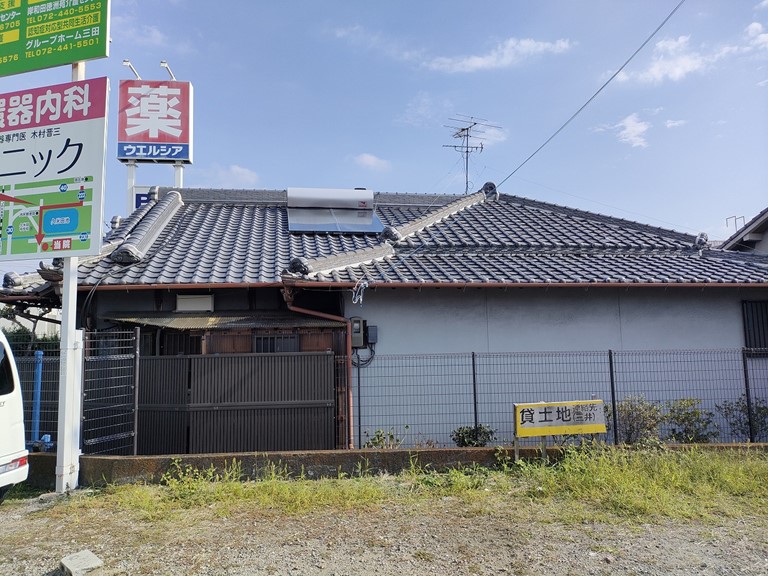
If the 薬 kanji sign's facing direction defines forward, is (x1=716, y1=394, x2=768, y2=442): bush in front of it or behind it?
in front

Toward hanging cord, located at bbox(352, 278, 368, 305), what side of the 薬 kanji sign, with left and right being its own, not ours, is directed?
front

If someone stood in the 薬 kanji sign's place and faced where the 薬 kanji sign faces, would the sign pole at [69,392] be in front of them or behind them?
in front

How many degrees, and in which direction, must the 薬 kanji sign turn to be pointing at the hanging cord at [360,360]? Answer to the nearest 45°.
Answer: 0° — it already faces it

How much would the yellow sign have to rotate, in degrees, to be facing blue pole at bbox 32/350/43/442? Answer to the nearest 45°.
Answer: approximately 90° to its right

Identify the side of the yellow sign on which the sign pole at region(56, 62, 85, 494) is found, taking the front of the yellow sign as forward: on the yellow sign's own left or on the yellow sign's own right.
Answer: on the yellow sign's own right

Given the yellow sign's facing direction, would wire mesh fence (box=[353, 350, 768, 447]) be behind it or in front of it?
behind

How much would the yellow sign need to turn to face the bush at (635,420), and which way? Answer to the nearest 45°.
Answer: approximately 135° to its left

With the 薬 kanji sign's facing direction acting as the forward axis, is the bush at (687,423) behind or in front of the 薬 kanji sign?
in front

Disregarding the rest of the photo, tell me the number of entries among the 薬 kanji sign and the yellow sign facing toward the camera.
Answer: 2

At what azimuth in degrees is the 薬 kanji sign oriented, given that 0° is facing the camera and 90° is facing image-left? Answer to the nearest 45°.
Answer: approximately 0°

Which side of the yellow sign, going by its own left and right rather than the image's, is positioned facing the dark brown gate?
right
